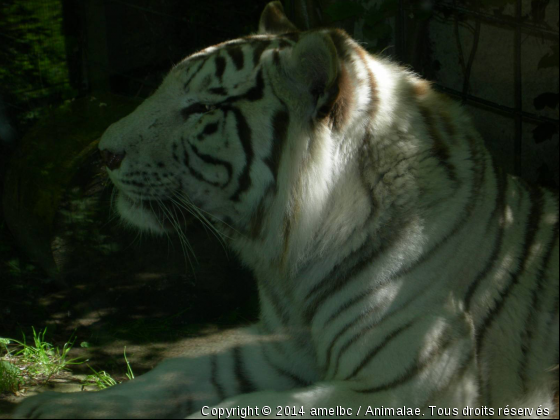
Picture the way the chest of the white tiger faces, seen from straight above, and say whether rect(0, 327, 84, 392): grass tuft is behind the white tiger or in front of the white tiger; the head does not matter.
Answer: in front

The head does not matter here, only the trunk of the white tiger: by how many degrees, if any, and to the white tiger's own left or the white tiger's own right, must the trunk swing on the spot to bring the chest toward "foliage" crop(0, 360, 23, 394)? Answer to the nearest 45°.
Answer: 0° — it already faces it

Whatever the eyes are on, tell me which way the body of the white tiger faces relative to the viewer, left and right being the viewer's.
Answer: facing to the left of the viewer
